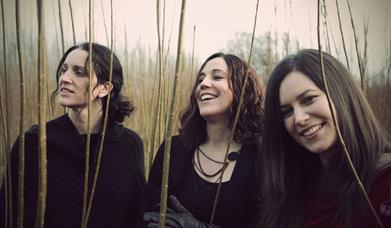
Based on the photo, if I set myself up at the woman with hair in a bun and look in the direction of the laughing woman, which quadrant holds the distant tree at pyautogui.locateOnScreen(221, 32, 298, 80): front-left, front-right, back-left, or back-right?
front-left

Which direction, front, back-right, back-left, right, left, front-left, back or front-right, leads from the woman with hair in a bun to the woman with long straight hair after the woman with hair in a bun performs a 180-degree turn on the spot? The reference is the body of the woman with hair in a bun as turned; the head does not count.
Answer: right

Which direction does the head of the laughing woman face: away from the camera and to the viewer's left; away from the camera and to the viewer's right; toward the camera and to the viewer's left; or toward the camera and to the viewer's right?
toward the camera and to the viewer's left

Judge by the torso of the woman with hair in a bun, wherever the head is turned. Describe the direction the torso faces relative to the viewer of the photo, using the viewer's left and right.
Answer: facing the viewer and to the left of the viewer

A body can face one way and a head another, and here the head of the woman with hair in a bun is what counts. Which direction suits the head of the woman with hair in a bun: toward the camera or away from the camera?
toward the camera

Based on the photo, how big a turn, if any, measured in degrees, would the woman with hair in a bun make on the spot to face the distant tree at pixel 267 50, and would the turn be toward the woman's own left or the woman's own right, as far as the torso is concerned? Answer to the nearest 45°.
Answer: approximately 180°
